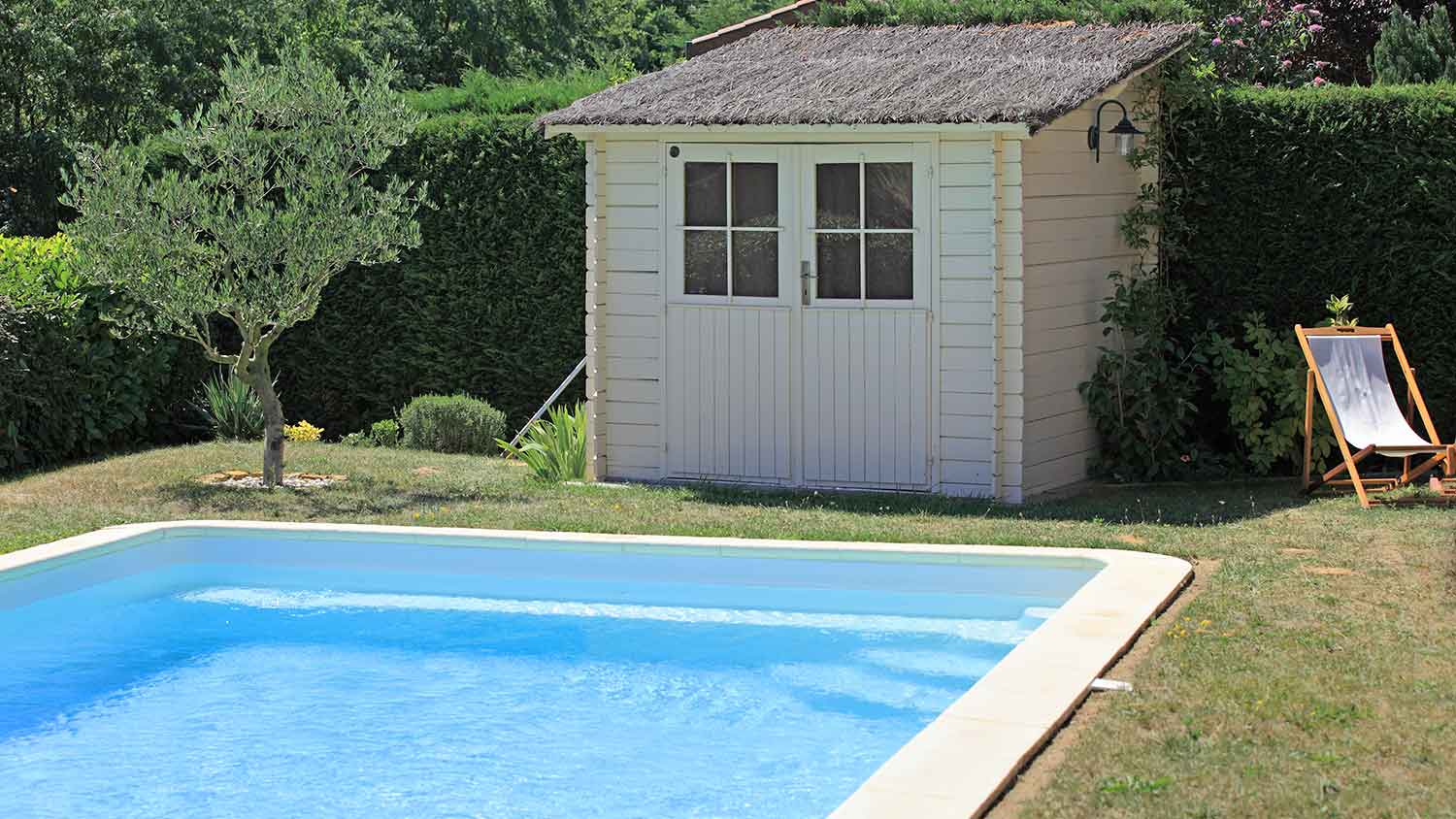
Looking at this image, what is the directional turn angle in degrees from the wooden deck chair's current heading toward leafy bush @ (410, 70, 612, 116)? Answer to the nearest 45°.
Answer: approximately 135° to its right

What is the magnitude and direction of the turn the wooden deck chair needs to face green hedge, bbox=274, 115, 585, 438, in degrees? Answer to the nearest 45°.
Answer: approximately 135° to its right

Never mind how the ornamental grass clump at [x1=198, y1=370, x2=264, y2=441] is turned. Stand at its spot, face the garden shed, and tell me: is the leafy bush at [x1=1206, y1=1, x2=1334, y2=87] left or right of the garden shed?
left

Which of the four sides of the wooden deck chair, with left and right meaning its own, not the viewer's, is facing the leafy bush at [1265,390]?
back

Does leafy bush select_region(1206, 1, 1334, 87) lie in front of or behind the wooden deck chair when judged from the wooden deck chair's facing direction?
behind
